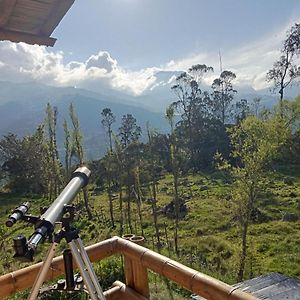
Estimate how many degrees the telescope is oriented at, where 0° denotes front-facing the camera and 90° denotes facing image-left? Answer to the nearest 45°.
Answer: approximately 225°

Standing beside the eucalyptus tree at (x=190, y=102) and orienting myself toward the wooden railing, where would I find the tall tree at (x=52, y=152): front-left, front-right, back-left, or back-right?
front-right

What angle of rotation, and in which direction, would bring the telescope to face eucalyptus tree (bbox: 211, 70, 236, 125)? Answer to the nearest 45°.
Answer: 0° — it already faces it

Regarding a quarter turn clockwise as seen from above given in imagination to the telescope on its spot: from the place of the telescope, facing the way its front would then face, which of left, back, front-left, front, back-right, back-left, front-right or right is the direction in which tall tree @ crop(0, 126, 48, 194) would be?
back-left

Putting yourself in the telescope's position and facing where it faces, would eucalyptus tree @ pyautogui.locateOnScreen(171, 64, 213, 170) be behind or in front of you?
in front

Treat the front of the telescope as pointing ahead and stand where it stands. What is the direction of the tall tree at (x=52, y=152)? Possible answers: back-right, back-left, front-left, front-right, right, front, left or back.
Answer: front-left
